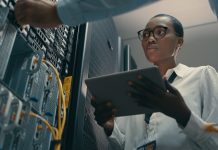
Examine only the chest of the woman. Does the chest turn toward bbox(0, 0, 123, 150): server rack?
yes

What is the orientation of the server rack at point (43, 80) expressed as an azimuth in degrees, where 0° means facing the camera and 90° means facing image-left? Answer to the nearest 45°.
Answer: approximately 315°
